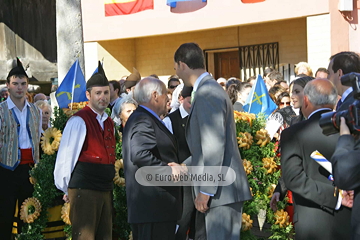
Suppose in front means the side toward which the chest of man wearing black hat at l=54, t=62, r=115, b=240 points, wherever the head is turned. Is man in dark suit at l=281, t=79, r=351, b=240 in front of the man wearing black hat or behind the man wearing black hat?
in front

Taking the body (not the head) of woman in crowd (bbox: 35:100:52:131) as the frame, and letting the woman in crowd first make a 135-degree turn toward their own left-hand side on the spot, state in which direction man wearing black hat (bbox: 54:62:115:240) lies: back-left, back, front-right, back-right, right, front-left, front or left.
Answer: back-right

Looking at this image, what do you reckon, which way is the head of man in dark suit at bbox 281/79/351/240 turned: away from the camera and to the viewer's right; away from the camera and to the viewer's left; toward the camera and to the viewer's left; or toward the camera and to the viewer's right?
away from the camera and to the viewer's left

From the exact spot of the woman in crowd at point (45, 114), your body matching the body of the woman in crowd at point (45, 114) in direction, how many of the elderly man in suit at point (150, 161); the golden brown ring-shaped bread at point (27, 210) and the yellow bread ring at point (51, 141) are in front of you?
3

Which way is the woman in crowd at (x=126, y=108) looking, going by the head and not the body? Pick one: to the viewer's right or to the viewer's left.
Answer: to the viewer's right

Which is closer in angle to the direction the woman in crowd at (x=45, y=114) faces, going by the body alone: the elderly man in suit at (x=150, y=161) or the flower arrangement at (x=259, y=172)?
the elderly man in suit

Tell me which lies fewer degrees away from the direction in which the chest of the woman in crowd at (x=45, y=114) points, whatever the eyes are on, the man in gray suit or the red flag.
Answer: the man in gray suit

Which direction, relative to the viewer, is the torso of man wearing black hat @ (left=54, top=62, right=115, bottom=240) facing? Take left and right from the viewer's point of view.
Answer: facing the viewer and to the right of the viewer

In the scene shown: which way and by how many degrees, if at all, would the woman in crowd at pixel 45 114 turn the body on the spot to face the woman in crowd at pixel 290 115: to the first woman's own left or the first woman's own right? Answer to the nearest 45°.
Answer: approximately 45° to the first woman's own left

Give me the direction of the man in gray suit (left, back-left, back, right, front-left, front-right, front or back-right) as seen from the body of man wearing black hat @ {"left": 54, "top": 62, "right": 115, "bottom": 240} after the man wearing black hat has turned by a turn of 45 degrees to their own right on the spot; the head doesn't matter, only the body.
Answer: front-left

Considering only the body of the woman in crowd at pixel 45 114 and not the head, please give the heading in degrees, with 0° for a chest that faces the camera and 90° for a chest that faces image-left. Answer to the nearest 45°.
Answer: approximately 0°

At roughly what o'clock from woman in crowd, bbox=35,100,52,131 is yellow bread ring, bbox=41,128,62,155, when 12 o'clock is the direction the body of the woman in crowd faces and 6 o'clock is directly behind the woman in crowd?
The yellow bread ring is roughly at 12 o'clock from the woman in crowd.
